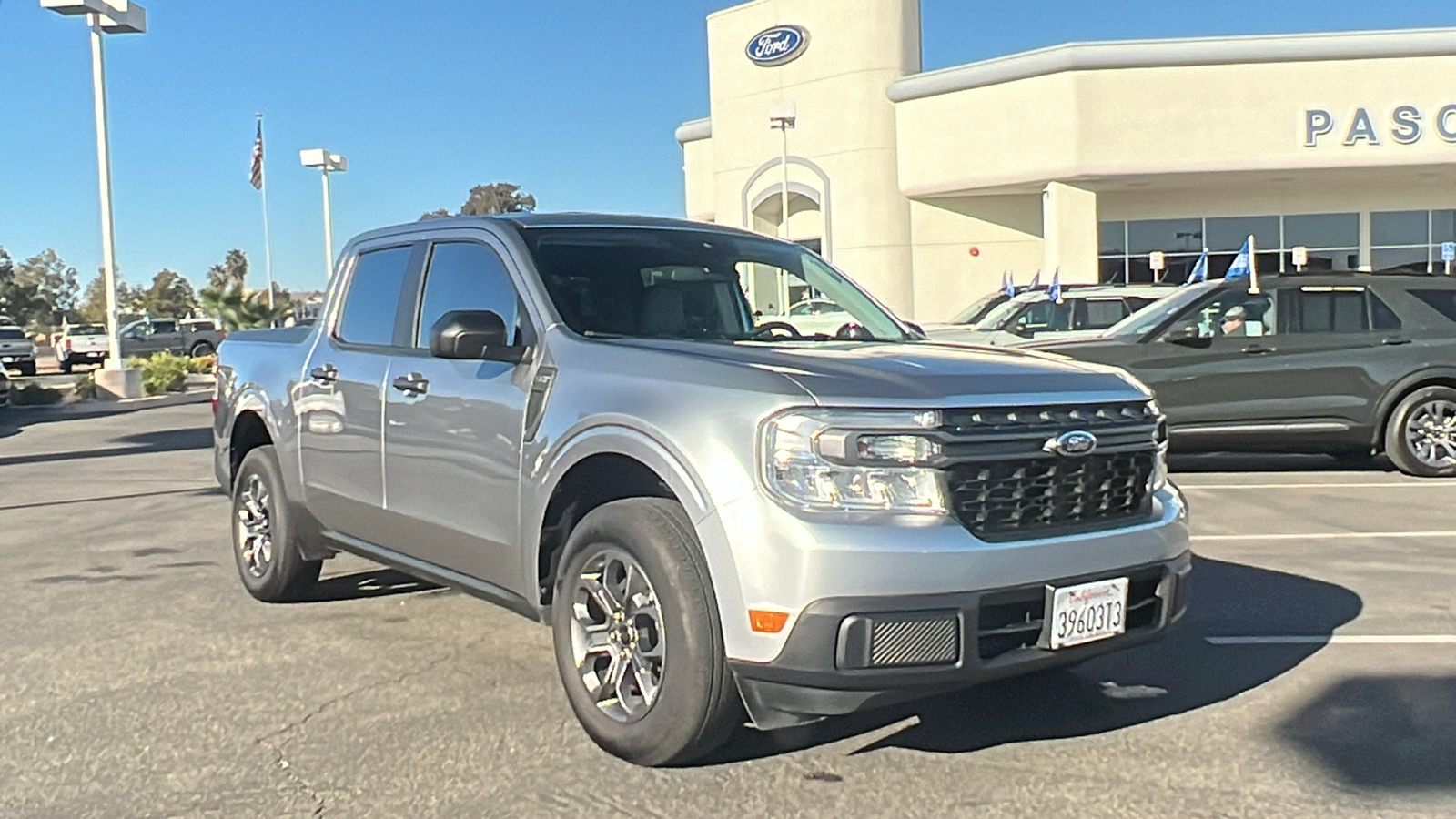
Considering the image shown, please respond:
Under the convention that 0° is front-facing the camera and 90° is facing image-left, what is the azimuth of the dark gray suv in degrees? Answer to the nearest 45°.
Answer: approximately 90°

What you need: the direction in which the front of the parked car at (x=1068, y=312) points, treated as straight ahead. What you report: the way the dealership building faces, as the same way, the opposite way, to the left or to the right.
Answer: to the left

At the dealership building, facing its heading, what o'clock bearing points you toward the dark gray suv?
The dark gray suv is roughly at 12 o'clock from the dealership building.

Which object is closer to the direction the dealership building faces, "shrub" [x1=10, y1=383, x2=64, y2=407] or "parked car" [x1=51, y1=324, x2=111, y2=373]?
the shrub

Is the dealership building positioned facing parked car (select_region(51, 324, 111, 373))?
no

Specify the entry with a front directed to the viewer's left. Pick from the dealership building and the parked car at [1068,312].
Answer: the parked car

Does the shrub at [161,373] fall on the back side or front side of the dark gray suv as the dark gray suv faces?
on the front side

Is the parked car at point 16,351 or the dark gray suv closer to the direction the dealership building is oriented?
the dark gray suv

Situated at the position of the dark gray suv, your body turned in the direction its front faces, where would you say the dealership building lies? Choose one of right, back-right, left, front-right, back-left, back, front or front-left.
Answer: right

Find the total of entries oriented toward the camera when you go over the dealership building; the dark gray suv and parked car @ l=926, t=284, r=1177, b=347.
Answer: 1

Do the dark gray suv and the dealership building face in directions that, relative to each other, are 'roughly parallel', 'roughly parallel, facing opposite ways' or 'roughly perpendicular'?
roughly perpendicular

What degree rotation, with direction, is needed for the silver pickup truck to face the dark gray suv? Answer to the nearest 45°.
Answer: approximately 90° to its left

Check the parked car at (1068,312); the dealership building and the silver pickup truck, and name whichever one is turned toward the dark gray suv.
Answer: the dealership building

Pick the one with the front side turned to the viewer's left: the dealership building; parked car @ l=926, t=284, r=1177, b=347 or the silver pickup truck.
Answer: the parked car

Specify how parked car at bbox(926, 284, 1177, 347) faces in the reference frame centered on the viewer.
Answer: facing to the left of the viewer

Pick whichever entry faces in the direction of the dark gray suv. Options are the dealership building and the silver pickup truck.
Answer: the dealership building

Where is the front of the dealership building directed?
toward the camera

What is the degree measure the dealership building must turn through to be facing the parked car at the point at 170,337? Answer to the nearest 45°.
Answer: approximately 90° to its right
